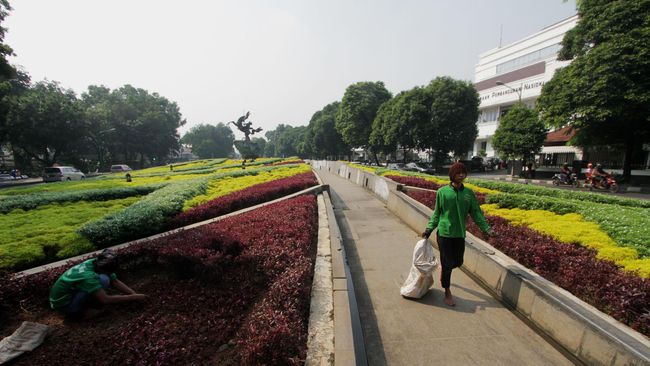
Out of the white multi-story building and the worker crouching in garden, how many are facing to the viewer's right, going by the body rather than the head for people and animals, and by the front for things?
1

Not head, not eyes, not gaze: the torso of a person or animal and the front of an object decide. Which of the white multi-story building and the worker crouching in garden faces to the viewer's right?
the worker crouching in garden

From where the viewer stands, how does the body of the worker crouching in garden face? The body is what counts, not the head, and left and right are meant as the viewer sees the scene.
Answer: facing to the right of the viewer

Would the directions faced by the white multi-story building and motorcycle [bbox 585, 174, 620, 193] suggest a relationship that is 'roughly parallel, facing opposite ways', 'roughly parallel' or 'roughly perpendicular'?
roughly perpendicular

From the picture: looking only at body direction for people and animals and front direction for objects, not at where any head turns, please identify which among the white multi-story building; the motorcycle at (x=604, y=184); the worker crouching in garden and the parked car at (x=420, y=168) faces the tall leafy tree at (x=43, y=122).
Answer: the white multi-story building

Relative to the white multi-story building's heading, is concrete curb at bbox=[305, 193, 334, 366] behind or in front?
in front

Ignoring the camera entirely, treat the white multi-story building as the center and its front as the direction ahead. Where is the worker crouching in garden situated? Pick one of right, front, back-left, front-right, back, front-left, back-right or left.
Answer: front-left

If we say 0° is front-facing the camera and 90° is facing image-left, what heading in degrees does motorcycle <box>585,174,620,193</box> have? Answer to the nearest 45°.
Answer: approximately 315°

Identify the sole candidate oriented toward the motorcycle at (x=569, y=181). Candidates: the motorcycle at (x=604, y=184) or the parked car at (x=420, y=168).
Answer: the parked car

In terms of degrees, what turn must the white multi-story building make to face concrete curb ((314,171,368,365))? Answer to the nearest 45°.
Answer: approximately 45° to its left

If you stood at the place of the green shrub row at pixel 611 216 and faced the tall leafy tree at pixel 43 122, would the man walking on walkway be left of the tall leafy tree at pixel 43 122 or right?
left

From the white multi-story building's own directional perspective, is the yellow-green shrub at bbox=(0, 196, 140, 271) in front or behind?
in front
